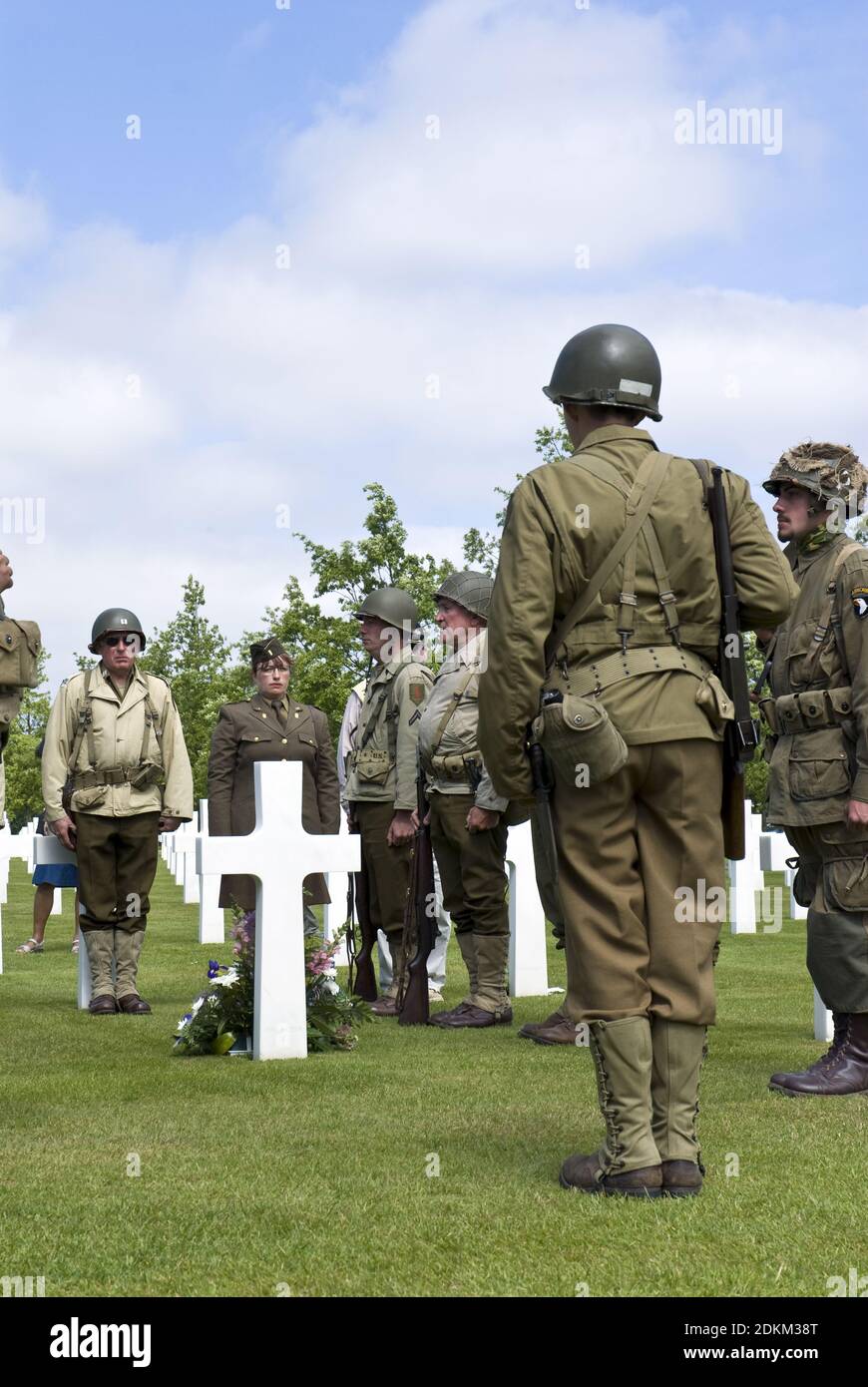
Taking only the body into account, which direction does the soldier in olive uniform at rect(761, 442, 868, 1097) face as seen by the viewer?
to the viewer's left

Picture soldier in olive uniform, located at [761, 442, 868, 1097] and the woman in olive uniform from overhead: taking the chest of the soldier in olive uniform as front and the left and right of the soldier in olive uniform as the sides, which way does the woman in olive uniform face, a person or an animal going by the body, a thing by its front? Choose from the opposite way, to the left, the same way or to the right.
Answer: to the left

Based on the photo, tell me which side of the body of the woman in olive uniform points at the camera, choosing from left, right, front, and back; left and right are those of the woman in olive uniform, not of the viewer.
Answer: front

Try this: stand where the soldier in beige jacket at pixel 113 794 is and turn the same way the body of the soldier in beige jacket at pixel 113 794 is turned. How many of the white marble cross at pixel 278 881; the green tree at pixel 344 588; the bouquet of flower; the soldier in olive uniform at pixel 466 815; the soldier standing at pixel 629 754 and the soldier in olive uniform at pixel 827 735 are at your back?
1

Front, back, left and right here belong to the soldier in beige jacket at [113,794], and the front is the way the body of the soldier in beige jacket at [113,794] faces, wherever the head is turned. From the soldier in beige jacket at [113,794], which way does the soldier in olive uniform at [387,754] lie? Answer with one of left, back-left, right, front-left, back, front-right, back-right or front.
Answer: left

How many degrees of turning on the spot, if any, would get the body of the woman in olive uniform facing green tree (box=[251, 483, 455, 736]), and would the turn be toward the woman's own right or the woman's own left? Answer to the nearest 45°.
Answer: approximately 180°

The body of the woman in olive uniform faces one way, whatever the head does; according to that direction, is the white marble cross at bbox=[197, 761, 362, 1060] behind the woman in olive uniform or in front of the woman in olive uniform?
in front

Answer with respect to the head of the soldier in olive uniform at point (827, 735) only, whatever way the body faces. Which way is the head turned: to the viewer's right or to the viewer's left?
to the viewer's left
